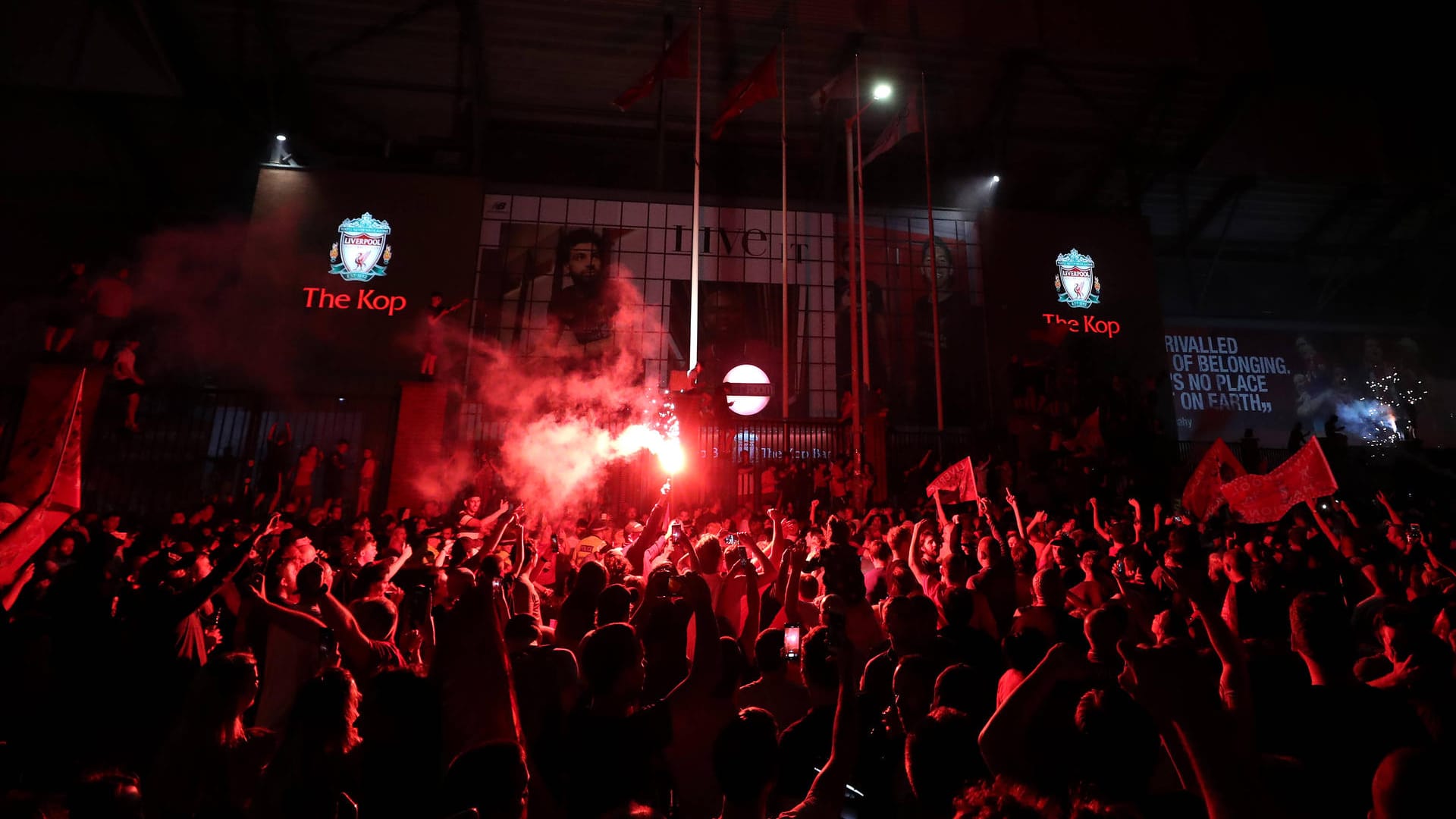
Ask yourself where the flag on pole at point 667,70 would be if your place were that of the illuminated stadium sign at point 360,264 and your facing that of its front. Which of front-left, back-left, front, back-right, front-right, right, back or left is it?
front-left

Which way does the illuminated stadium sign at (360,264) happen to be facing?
toward the camera

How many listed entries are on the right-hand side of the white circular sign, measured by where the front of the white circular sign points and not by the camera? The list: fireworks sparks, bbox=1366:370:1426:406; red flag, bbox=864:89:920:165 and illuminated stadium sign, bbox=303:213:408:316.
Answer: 1

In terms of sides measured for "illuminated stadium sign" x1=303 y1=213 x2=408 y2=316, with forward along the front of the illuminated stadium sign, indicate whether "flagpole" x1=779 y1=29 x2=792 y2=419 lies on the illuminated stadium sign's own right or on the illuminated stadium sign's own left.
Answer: on the illuminated stadium sign's own left

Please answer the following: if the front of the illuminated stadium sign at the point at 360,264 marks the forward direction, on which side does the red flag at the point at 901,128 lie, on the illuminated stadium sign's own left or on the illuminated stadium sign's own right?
on the illuminated stadium sign's own left

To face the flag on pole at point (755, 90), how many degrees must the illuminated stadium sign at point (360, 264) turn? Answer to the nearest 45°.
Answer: approximately 45° to its left

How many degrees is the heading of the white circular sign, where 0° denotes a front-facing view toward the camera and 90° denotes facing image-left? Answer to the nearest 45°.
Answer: approximately 0°

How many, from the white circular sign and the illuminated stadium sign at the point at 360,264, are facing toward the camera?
2

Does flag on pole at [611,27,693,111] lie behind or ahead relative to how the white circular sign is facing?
ahead
